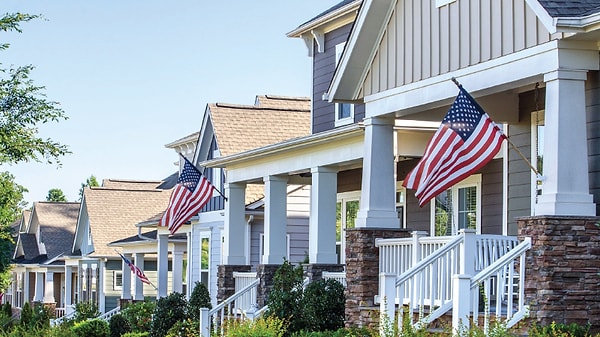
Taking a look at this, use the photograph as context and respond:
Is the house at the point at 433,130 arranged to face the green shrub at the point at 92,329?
no

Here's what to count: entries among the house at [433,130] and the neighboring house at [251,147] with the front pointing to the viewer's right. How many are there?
0

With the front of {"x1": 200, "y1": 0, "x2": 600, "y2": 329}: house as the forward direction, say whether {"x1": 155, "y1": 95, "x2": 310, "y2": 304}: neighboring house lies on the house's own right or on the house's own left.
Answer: on the house's own right

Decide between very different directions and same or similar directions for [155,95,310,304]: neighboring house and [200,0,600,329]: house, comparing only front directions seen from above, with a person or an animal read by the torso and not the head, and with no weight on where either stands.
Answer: same or similar directions

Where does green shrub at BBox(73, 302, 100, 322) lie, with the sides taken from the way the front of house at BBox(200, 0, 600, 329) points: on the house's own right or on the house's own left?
on the house's own right

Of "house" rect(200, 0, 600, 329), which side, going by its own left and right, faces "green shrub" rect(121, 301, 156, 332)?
right

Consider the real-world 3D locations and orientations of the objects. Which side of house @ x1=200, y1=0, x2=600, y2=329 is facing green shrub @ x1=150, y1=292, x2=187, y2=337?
right

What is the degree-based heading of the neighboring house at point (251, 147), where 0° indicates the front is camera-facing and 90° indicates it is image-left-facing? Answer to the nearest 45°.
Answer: approximately 45°

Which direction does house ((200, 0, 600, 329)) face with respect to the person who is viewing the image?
facing the viewer and to the left of the viewer

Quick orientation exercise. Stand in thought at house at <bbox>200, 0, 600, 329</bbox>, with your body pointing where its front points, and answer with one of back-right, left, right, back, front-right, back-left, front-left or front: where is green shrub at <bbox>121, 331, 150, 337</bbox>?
right

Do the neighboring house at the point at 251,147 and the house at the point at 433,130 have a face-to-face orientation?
no

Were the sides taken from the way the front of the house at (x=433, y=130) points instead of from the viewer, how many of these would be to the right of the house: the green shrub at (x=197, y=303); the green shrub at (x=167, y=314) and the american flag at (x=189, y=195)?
3
